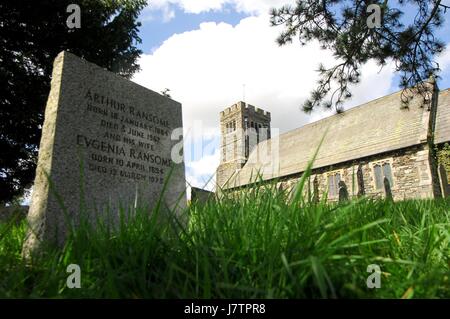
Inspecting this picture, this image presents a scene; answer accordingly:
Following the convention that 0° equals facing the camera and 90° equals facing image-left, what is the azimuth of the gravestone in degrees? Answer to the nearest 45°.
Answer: approximately 315°

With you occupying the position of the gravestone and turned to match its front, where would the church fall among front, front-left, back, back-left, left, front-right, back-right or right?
left
